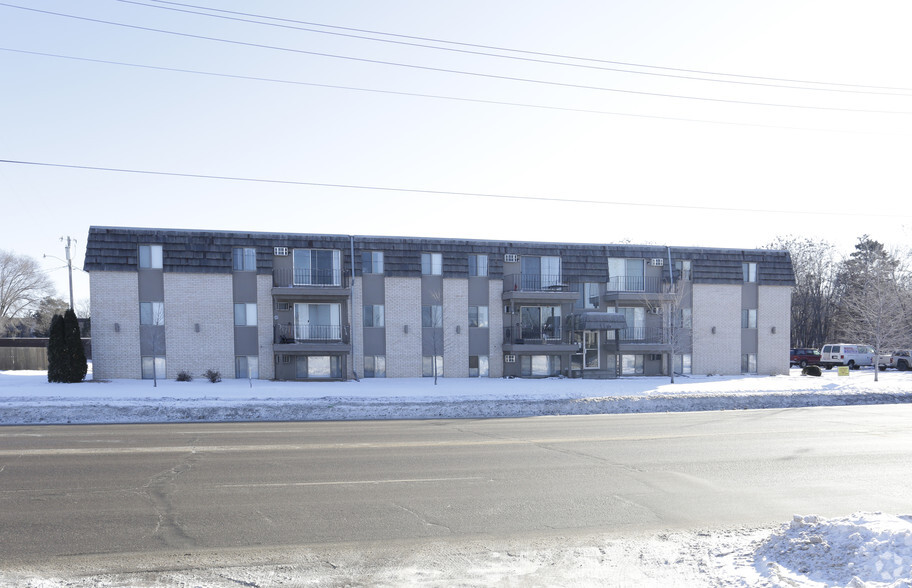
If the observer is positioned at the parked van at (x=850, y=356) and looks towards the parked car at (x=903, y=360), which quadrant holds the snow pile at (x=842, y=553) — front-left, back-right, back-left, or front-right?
back-right

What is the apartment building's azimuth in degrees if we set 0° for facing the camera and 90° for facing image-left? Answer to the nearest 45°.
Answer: approximately 0°

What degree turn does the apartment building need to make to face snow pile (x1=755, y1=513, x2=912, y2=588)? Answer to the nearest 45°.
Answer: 0° — it already faces it
